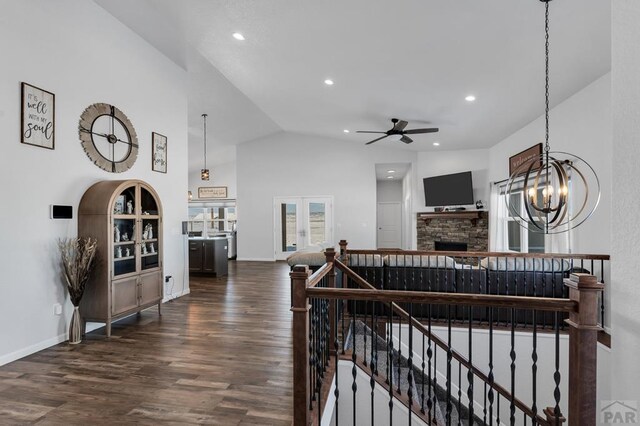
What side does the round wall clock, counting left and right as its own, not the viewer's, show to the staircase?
front

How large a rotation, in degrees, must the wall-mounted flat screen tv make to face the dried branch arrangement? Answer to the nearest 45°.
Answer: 0° — it already faces it

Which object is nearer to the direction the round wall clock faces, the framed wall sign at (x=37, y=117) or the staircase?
the staircase

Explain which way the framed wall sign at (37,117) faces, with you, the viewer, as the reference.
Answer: facing the viewer and to the right of the viewer

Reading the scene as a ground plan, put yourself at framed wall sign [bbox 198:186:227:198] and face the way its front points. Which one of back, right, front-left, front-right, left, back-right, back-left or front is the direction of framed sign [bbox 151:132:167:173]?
front

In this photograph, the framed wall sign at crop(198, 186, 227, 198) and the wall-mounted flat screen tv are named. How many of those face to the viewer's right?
0

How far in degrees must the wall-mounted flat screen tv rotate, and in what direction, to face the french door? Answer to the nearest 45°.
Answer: approximately 45° to its right

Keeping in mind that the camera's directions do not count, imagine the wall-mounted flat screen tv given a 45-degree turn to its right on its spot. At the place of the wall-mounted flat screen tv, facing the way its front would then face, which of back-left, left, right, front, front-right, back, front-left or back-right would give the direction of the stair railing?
left

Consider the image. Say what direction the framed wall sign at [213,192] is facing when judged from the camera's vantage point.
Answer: facing the viewer
